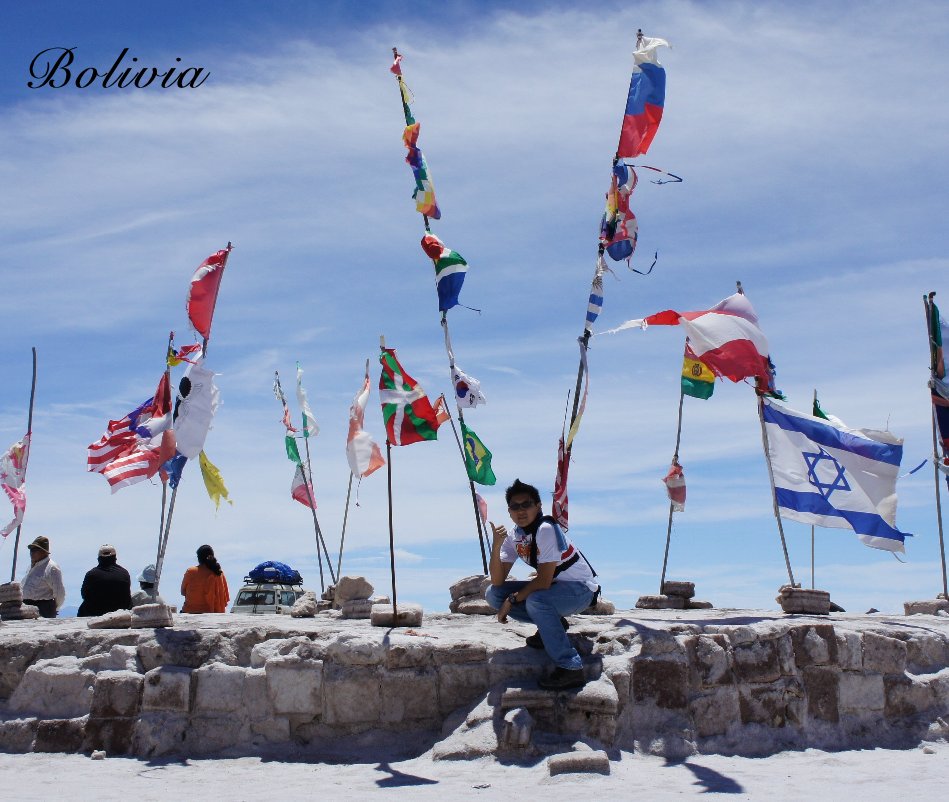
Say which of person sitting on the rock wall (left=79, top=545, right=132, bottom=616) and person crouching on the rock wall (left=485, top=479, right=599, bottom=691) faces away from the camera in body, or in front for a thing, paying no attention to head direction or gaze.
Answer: person sitting on the rock wall (left=79, top=545, right=132, bottom=616)

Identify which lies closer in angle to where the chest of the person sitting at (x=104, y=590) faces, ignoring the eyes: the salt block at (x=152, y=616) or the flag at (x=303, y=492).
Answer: the flag

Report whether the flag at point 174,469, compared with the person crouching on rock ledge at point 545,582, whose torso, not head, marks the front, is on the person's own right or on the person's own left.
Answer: on the person's own right

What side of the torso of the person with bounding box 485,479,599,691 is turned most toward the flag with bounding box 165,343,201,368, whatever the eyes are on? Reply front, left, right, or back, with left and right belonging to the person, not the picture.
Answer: right

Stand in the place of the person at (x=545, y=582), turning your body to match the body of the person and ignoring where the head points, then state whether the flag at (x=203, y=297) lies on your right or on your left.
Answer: on your right

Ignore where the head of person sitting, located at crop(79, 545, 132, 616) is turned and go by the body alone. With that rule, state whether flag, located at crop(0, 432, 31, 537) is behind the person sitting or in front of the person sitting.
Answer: in front

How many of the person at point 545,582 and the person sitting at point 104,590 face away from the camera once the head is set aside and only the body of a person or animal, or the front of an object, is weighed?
1

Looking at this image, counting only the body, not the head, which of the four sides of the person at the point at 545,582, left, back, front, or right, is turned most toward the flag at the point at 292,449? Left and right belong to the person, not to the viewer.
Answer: right

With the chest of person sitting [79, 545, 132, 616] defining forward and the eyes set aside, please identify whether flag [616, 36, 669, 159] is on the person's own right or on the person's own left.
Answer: on the person's own right

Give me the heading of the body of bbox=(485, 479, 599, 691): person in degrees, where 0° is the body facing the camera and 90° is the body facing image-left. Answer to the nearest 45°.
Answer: approximately 45°

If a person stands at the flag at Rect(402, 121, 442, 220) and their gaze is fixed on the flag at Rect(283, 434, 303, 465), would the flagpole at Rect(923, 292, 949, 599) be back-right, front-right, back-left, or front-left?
back-right

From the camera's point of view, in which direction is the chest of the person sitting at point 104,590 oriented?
away from the camera

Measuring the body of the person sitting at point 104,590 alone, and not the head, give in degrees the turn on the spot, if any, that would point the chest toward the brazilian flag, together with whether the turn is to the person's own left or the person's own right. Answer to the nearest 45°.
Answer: approximately 90° to the person's own right
